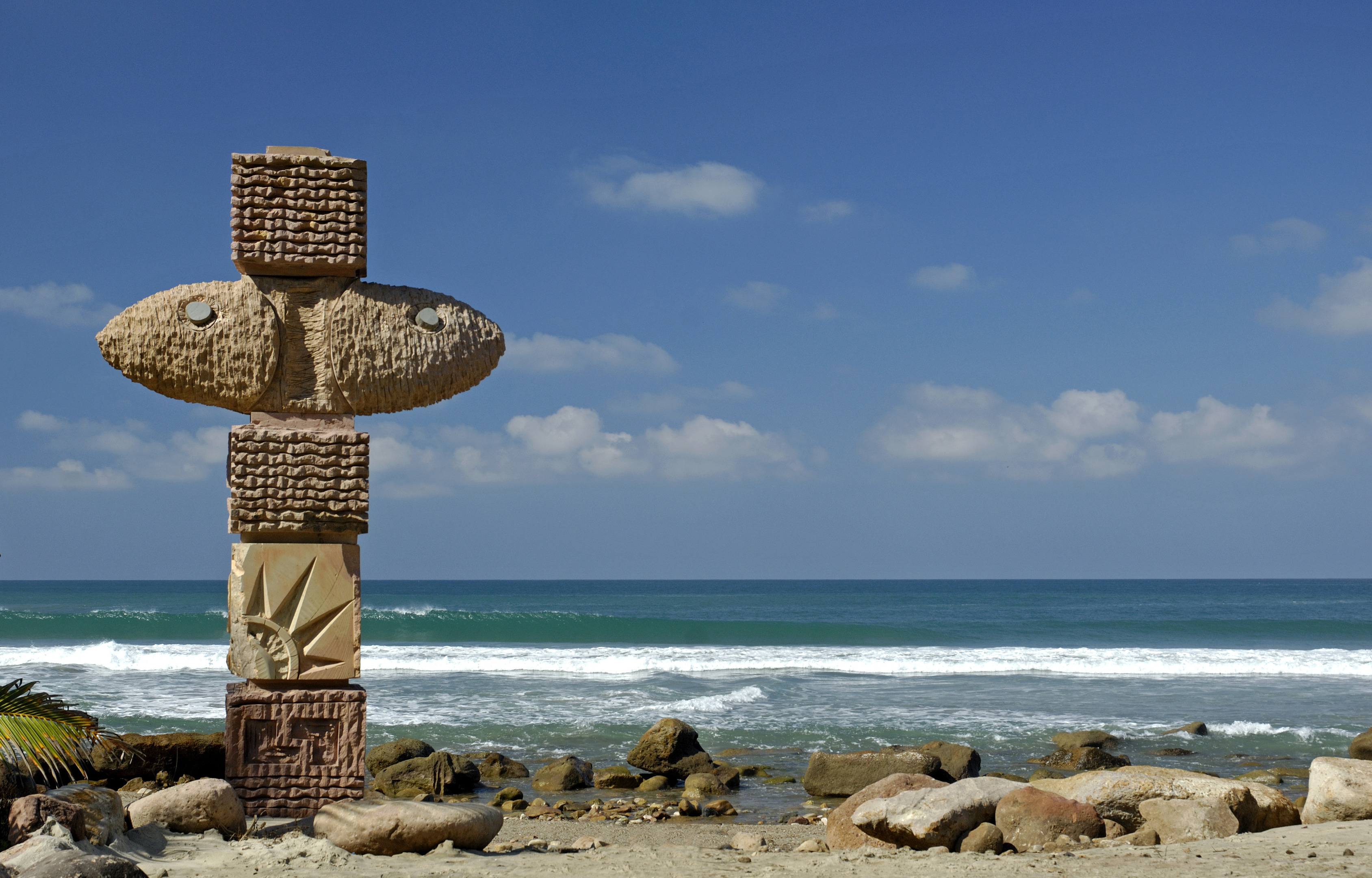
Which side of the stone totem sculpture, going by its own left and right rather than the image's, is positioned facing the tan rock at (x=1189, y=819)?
left

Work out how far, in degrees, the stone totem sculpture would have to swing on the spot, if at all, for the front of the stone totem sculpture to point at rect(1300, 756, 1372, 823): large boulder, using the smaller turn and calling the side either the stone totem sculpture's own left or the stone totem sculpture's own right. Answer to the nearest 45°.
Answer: approximately 90° to the stone totem sculpture's own left

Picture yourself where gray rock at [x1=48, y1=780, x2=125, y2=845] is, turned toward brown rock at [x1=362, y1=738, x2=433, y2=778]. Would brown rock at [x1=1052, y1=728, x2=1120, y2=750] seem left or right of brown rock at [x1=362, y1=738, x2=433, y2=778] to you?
right

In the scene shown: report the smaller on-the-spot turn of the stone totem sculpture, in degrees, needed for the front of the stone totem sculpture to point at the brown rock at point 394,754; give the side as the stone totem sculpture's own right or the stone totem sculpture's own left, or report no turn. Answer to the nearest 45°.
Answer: approximately 180°

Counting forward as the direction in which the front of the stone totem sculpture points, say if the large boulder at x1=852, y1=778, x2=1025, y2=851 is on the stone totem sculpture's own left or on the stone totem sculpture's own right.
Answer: on the stone totem sculpture's own left

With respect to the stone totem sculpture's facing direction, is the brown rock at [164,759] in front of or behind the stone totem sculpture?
behind

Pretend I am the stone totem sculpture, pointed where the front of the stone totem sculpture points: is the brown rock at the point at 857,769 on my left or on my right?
on my left

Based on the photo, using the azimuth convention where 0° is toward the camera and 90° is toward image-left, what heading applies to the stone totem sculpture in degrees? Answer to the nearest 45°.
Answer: approximately 0°

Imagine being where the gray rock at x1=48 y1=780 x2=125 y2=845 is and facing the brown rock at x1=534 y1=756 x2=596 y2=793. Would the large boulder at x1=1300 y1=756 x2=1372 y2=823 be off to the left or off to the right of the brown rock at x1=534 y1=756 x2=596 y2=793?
right
